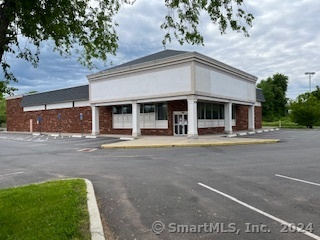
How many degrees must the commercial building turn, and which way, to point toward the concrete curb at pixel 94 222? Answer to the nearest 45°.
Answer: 0° — it already faces it

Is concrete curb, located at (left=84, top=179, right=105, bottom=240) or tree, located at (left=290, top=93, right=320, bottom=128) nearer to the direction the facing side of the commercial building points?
the concrete curb

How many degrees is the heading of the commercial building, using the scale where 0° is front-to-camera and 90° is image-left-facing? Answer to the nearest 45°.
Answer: approximately 0°

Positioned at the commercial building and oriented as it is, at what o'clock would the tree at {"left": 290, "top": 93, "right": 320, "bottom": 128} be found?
The tree is roughly at 8 o'clock from the commercial building.

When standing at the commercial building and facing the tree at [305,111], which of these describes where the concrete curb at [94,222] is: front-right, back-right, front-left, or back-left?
back-right

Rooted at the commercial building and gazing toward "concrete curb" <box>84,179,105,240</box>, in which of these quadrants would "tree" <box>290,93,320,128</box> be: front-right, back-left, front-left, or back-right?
back-left
